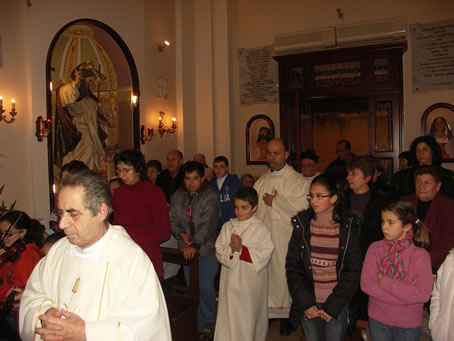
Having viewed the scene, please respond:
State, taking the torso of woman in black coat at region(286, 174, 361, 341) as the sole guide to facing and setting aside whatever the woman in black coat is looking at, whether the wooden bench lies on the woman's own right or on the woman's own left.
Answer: on the woman's own right

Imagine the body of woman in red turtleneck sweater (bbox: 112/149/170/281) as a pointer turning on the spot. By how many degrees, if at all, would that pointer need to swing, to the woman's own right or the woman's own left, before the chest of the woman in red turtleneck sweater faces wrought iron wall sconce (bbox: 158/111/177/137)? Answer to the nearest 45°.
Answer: approximately 135° to the woman's own right

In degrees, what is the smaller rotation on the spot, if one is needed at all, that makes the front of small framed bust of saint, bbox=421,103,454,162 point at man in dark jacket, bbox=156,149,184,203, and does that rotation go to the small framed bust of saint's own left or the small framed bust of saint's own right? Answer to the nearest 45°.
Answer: approximately 45° to the small framed bust of saint's own right

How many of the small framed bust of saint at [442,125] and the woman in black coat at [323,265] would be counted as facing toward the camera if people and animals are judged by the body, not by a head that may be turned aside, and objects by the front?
2

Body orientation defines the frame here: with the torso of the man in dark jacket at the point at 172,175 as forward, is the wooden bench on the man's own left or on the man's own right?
on the man's own left

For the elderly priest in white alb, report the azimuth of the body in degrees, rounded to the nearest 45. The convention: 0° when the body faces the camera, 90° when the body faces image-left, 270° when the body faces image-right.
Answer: approximately 45°
